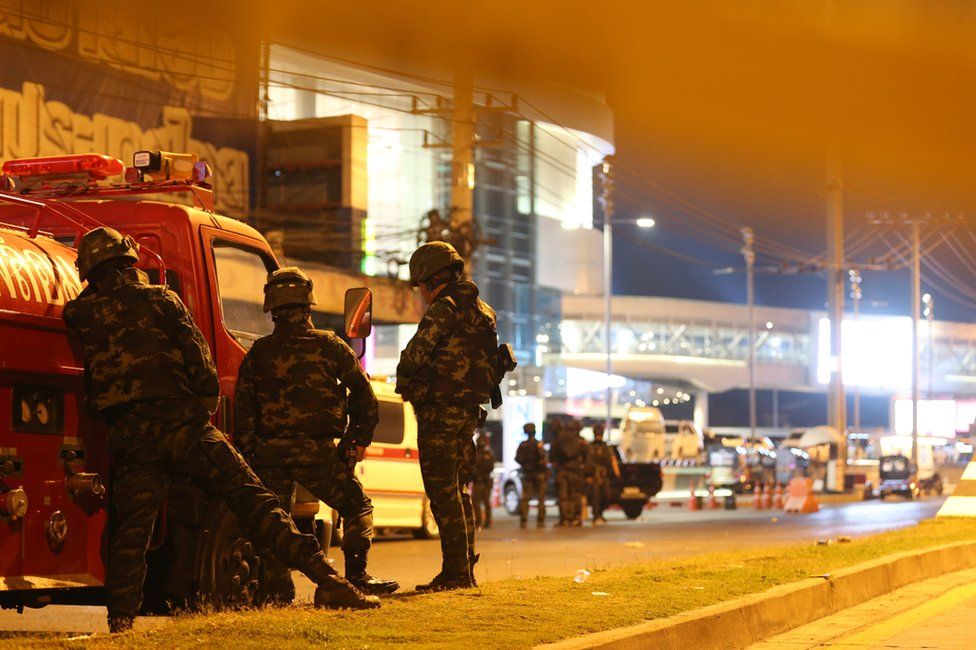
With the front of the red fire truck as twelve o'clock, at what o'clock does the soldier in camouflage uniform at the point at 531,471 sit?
The soldier in camouflage uniform is roughly at 11 o'clock from the red fire truck.

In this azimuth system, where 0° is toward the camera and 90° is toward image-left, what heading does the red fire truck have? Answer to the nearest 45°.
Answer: approximately 225°

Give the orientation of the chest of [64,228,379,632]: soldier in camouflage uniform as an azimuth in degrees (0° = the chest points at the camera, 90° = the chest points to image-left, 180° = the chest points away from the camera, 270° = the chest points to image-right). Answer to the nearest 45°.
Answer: approximately 180°

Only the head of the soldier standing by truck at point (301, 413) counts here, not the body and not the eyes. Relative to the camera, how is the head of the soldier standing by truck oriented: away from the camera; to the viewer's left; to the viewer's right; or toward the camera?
away from the camera
